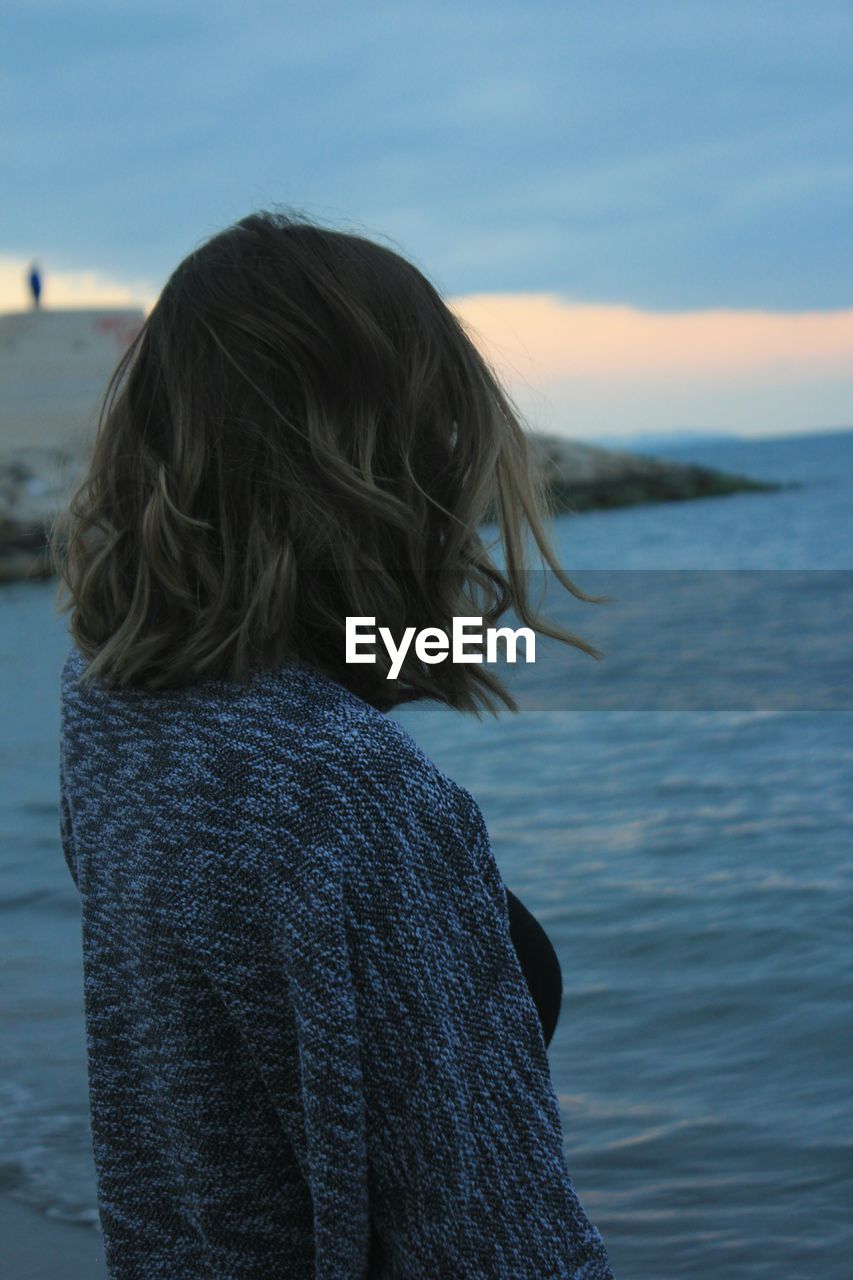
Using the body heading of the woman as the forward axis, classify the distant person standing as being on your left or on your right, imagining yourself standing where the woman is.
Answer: on your left

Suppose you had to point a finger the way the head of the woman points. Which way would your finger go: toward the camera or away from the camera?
away from the camera

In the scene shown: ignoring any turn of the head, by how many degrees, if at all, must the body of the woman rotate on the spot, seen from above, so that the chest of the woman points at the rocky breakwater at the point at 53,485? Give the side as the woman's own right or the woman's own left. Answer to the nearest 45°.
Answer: approximately 45° to the woman's own left

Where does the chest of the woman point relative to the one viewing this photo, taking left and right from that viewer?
facing away from the viewer and to the right of the viewer
